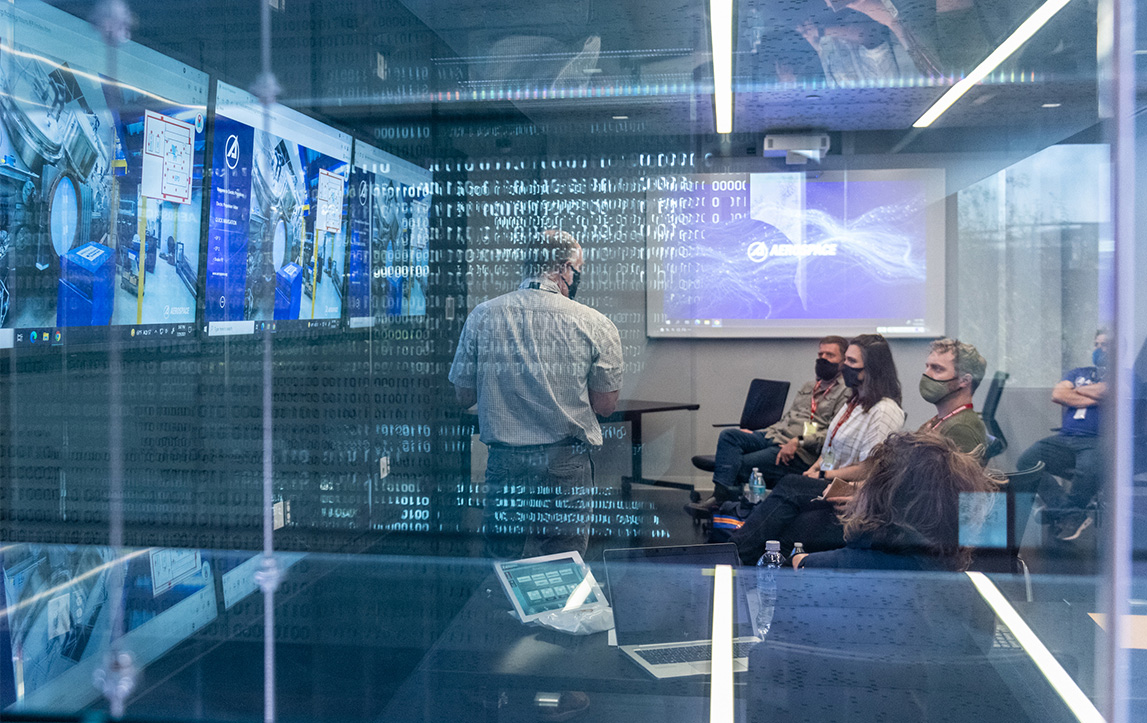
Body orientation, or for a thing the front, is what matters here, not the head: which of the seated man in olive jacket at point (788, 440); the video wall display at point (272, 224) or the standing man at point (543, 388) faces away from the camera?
the standing man

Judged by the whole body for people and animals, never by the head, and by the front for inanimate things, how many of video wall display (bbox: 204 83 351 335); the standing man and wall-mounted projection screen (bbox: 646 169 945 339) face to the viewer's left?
0

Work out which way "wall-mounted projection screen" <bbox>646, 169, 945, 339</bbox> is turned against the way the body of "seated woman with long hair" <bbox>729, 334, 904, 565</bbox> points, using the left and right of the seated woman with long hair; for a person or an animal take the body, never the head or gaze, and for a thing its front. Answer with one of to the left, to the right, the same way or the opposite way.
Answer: to the left

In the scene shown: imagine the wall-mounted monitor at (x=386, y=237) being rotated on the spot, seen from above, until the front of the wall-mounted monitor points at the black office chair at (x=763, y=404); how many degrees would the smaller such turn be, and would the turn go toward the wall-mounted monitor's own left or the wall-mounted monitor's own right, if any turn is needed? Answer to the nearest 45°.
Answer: approximately 45° to the wall-mounted monitor's own left

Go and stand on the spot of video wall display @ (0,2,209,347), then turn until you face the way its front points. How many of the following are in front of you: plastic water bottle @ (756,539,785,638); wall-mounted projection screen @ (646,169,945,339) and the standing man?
3

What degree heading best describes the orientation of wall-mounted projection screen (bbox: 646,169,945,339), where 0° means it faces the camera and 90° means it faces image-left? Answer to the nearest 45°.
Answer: approximately 0°

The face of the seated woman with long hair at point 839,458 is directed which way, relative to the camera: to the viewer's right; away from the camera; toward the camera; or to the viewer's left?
to the viewer's left

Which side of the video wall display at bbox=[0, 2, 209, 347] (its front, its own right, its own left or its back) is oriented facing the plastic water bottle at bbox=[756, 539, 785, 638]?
front

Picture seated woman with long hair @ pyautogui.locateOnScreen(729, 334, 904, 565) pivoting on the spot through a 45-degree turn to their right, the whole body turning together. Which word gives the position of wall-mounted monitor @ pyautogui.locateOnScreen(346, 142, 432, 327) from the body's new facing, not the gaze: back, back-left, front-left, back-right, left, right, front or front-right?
front-left

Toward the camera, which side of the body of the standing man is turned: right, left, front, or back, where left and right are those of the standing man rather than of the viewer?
back

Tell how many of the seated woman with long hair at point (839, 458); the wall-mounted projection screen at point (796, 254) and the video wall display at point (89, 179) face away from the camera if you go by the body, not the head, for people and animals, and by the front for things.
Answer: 0

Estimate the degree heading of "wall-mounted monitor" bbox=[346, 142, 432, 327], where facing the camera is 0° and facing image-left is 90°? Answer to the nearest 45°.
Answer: approximately 315°
